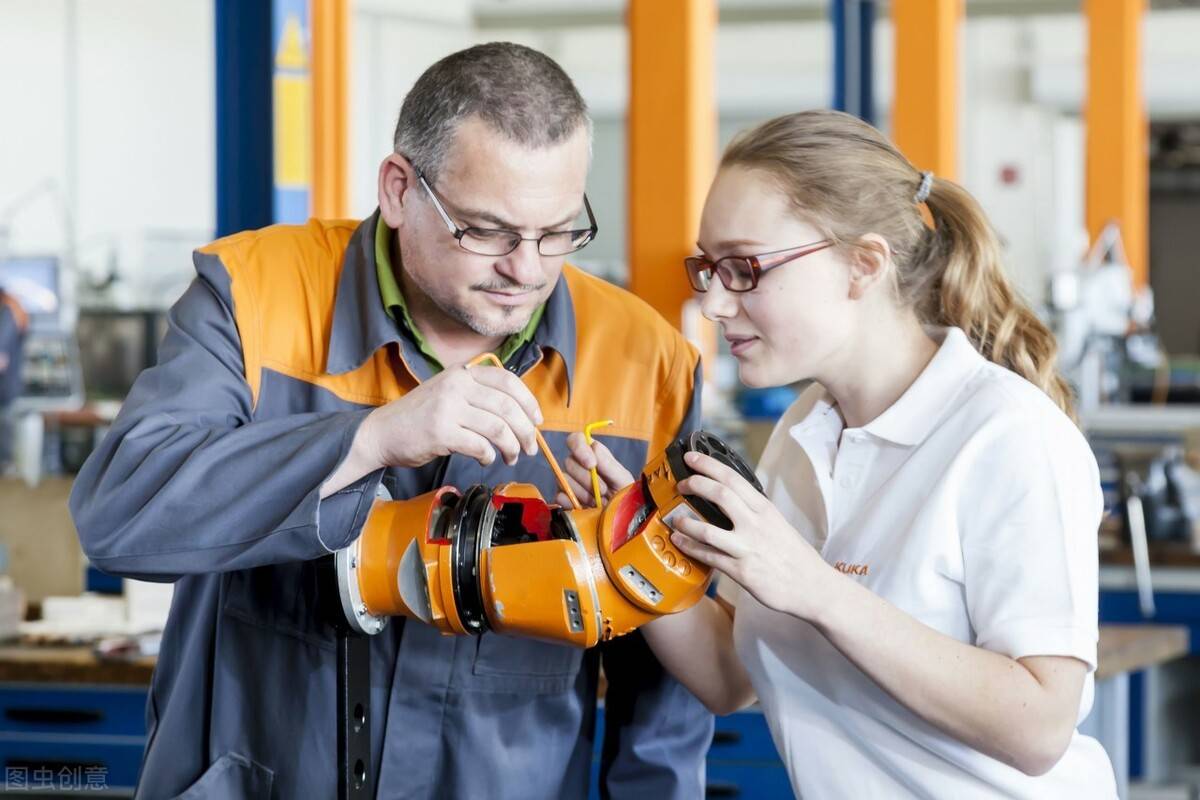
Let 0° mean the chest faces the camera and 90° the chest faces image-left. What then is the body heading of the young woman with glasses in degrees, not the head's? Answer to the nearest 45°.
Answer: approximately 45°

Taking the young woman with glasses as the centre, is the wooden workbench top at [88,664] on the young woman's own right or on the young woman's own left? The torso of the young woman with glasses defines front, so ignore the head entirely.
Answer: on the young woman's own right

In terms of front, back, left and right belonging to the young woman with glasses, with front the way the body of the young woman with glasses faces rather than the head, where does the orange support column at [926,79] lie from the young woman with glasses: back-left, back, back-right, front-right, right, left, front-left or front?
back-right
